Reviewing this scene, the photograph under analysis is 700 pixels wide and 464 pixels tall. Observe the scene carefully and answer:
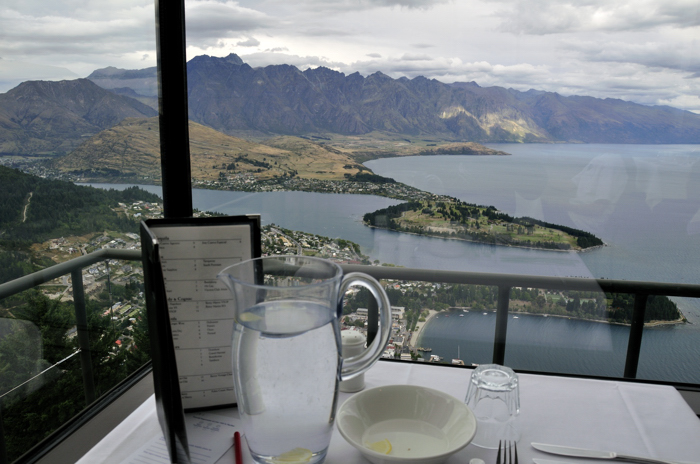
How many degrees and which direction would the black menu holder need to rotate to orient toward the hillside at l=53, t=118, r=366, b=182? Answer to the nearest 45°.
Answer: approximately 135° to its left

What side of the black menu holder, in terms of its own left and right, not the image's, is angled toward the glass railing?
back

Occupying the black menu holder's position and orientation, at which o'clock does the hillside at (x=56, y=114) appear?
The hillside is roughly at 7 o'clock from the black menu holder.

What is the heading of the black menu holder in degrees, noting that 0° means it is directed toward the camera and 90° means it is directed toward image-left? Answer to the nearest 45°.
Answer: approximately 315°
